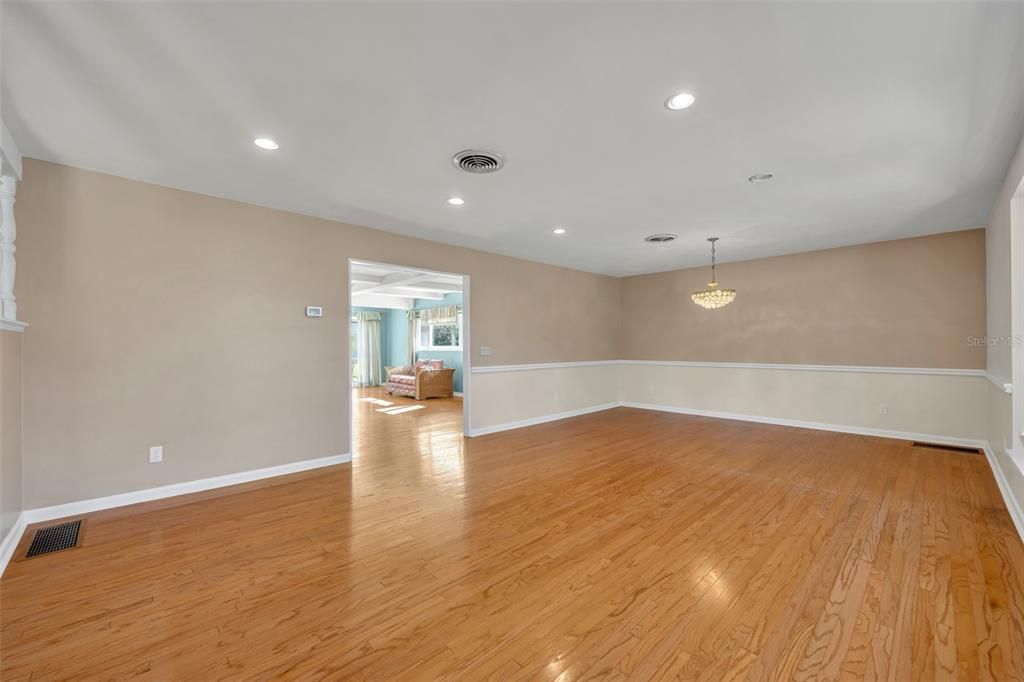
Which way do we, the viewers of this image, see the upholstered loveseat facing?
facing the viewer and to the left of the viewer

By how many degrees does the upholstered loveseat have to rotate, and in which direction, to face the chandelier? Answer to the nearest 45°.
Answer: approximately 90° to its left

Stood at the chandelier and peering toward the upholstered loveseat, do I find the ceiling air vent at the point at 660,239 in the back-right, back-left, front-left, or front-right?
front-left

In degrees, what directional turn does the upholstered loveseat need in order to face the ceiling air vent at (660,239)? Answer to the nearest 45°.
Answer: approximately 90° to its left

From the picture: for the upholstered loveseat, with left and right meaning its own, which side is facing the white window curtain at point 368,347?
right

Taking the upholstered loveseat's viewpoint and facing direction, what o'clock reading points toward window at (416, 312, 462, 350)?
The window is roughly at 5 o'clock from the upholstered loveseat.

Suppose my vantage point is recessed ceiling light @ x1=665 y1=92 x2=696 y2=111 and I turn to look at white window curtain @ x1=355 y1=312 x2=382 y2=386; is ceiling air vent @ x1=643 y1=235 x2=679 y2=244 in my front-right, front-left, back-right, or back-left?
front-right

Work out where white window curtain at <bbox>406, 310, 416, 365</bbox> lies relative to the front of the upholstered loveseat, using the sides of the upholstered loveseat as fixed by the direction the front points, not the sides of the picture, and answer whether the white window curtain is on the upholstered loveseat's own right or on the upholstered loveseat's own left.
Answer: on the upholstered loveseat's own right
